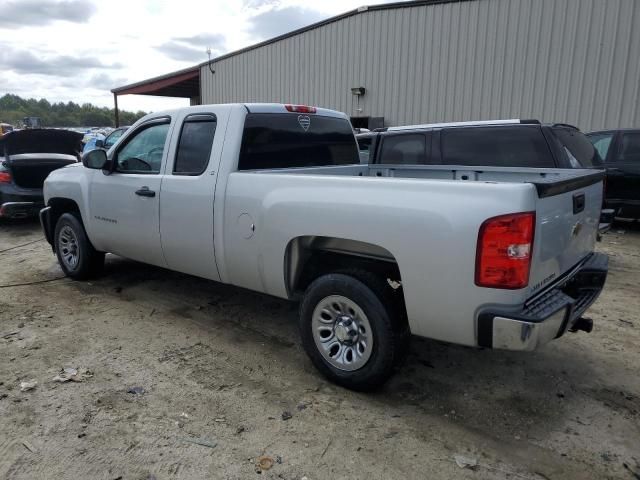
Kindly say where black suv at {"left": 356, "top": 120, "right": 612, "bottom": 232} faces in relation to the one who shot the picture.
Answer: facing away from the viewer and to the left of the viewer

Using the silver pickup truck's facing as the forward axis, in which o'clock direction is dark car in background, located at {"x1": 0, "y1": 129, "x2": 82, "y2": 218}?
The dark car in background is roughly at 12 o'clock from the silver pickup truck.

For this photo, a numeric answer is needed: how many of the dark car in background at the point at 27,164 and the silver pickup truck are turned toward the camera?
0

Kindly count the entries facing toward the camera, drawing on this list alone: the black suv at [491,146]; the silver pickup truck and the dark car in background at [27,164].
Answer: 0

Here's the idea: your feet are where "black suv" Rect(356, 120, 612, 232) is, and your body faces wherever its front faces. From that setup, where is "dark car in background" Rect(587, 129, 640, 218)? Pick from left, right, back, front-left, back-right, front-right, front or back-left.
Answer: right

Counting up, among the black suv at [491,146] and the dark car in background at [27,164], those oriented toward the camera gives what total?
0

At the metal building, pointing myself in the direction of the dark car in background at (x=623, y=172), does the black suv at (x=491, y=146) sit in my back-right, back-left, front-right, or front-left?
front-right

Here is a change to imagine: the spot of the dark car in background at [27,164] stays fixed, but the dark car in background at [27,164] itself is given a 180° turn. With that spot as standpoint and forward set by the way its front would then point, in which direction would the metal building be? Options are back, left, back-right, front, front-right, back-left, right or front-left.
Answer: left

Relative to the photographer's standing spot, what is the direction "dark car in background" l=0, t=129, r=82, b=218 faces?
facing away from the viewer

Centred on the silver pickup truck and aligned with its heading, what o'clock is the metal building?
The metal building is roughly at 2 o'clock from the silver pickup truck.

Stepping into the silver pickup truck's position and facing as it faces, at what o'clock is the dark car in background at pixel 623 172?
The dark car in background is roughly at 3 o'clock from the silver pickup truck.

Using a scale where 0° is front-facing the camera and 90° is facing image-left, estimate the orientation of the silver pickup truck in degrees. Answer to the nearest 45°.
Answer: approximately 135°
